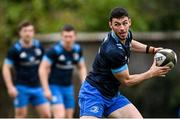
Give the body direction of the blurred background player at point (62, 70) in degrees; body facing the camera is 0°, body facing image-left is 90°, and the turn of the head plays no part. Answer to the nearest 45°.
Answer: approximately 315°
